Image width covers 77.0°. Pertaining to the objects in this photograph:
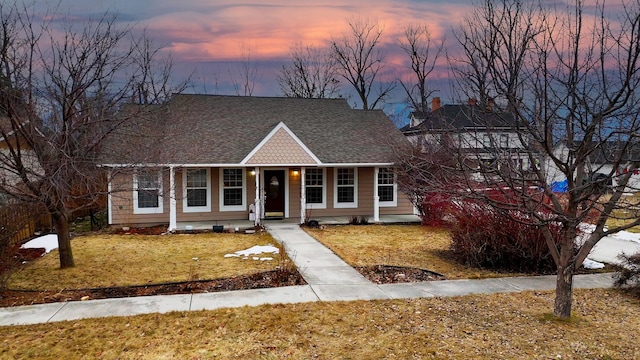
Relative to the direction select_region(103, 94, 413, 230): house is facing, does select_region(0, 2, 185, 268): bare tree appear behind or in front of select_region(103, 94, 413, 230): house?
in front

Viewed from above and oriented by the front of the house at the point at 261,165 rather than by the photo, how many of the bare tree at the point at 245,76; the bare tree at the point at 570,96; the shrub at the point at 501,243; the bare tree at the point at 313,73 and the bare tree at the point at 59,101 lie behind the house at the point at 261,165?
2

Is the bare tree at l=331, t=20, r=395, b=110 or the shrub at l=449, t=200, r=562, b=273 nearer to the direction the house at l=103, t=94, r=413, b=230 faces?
the shrub

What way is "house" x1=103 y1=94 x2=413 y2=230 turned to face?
toward the camera

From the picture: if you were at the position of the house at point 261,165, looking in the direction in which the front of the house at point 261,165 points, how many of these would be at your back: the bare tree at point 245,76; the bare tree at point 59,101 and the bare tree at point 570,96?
1

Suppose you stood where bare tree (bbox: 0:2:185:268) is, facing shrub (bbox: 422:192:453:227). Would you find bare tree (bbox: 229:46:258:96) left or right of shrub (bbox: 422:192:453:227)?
left

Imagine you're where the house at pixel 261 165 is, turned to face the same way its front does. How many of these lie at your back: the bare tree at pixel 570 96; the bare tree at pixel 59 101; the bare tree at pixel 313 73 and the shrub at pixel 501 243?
1

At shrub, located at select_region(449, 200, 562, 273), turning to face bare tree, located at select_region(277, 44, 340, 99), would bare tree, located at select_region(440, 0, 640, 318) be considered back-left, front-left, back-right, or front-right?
back-left

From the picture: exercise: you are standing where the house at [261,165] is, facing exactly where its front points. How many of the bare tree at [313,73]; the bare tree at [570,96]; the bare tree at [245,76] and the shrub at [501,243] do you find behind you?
2

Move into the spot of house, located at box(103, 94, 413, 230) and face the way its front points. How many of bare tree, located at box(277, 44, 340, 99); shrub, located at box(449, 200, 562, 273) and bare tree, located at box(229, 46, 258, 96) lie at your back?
2

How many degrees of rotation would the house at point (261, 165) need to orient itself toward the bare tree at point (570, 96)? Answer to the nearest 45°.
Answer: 0° — it already faces it

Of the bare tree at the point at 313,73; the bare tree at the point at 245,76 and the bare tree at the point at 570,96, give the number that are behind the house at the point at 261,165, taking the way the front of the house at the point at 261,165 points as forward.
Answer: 2

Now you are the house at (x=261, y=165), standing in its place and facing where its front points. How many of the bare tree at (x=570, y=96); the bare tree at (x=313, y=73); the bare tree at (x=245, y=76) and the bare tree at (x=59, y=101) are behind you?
2

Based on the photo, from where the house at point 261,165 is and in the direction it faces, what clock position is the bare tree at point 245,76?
The bare tree is roughly at 6 o'clock from the house.

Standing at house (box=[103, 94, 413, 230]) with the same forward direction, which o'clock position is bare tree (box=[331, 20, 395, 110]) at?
The bare tree is roughly at 7 o'clock from the house.
